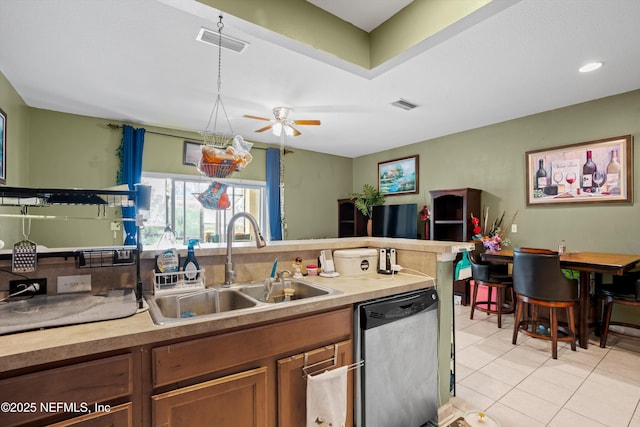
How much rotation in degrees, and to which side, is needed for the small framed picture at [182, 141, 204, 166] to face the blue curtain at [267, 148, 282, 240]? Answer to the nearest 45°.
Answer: approximately 45° to its left

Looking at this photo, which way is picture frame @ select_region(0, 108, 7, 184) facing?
to the viewer's right

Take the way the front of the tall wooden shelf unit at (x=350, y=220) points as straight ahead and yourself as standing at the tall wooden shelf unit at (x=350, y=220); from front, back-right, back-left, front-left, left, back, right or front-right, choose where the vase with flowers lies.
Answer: left

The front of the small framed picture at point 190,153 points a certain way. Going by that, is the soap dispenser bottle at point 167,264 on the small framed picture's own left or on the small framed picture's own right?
on the small framed picture's own right

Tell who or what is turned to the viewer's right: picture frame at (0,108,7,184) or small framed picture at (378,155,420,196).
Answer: the picture frame

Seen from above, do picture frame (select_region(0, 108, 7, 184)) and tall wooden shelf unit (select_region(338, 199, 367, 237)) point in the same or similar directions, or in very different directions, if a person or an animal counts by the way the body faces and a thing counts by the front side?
very different directions

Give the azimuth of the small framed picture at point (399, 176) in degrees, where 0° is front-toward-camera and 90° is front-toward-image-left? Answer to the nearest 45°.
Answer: approximately 45°

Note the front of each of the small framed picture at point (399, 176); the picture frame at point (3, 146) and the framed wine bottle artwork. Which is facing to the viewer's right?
the picture frame
